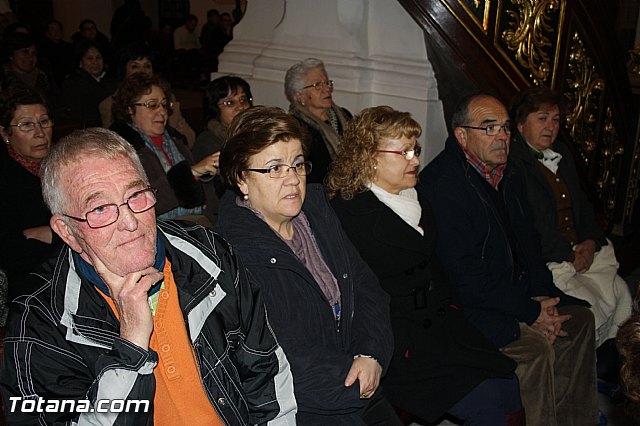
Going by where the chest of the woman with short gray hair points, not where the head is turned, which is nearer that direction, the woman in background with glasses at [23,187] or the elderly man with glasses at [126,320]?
the elderly man with glasses

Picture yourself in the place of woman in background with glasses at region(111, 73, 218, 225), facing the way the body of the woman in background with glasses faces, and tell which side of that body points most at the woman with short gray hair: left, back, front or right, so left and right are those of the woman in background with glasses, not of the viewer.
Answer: left

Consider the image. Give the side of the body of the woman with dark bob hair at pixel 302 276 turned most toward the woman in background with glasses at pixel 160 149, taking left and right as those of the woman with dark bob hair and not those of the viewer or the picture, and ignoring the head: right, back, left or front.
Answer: back

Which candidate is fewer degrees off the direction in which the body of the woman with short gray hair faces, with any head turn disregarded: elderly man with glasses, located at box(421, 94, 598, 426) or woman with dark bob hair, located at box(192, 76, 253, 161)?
the elderly man with glasses

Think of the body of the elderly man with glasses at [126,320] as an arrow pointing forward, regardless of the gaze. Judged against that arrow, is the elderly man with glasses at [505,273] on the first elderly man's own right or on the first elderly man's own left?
on the first elderly man's own left

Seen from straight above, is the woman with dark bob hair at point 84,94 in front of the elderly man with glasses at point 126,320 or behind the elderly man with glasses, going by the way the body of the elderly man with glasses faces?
behind

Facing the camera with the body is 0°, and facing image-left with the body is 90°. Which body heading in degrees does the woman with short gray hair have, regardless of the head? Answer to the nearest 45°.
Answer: approximately 315°

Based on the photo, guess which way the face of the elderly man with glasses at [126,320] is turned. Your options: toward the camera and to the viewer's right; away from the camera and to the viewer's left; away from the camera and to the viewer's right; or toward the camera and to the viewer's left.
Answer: toward the camera and to the viewer's right

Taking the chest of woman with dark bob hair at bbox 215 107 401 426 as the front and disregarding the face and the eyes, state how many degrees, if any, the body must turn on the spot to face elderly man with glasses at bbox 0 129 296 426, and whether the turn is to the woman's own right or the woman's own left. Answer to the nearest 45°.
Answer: approximately 90° to the woman's own right

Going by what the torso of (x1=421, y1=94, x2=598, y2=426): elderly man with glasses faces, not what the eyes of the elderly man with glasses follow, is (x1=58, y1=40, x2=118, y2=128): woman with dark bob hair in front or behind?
behind

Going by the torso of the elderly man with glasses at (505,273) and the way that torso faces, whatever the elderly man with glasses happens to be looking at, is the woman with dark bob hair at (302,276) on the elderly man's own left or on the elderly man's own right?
on the elderly man's own right

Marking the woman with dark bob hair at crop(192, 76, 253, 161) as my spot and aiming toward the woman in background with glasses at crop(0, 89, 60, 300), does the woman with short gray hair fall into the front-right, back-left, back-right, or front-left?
back-left
